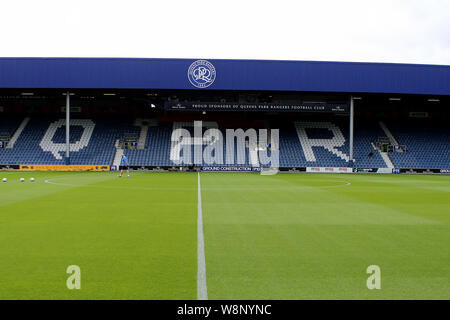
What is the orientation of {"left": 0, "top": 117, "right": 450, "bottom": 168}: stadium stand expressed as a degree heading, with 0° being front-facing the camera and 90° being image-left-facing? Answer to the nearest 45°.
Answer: approximately 0°
